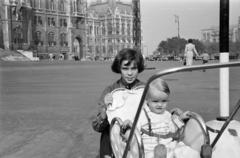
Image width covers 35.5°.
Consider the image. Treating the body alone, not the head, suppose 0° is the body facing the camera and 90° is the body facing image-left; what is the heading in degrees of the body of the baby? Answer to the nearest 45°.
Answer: approximately 0°
